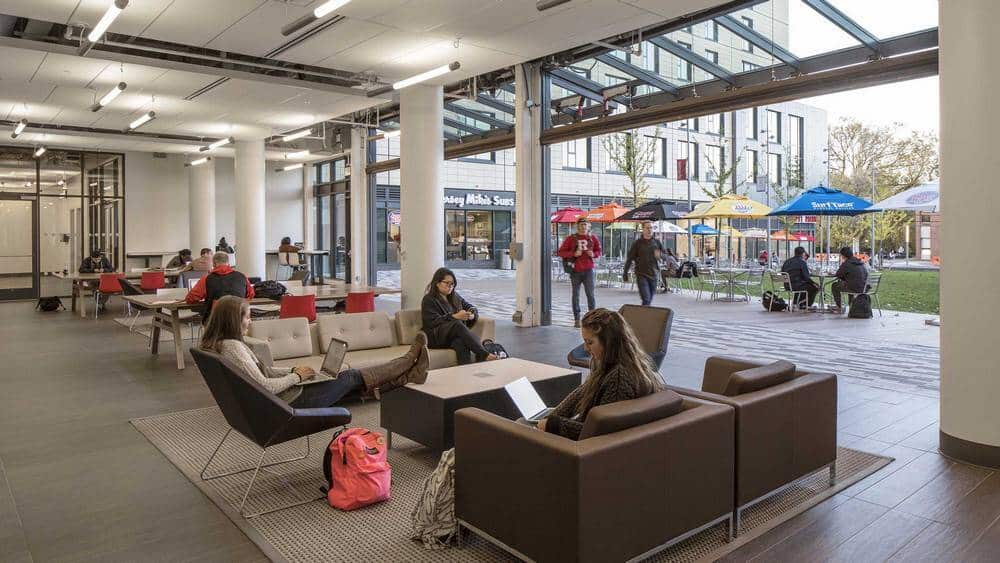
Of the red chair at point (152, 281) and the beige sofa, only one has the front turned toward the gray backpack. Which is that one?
the beige sofa

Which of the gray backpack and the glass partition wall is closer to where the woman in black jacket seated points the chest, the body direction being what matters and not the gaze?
the gray backpack

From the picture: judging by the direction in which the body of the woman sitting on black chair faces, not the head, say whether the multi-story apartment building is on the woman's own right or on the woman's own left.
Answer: on the woman's own left

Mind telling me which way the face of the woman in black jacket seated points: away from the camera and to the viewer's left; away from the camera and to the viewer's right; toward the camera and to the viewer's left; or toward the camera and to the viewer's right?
toward the camera and to the viewer's right

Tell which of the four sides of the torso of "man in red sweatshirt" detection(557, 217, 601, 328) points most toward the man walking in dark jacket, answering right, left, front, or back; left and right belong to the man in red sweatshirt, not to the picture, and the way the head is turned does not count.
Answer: left

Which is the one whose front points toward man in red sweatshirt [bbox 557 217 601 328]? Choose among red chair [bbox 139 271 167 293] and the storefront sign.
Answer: the storefront sign

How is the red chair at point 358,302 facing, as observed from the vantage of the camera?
facing away from the viewer

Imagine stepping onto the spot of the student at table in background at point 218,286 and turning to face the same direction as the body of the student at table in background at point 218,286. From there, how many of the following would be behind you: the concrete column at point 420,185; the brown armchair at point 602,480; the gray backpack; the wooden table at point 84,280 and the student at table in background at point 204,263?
2

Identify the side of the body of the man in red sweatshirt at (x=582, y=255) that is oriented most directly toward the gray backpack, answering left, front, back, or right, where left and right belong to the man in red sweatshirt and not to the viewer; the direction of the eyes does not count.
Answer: front

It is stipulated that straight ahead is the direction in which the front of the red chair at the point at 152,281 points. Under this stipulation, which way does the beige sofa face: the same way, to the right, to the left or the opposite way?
the opposite way
